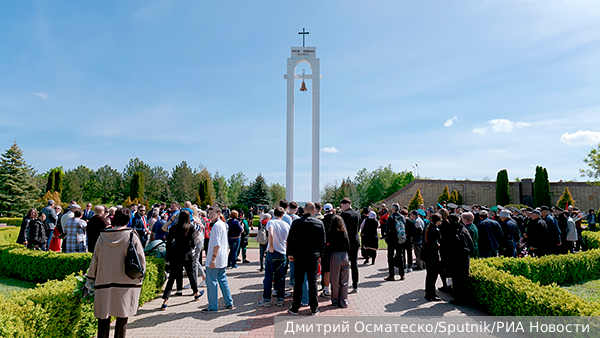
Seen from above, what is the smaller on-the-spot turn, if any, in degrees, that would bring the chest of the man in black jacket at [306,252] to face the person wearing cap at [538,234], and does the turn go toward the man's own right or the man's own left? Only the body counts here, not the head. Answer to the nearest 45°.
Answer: approximately 45° to the man's own right

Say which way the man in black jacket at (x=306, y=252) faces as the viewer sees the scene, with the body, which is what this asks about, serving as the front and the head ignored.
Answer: away from the camera

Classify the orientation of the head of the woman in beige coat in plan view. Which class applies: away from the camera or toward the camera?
away from the camera

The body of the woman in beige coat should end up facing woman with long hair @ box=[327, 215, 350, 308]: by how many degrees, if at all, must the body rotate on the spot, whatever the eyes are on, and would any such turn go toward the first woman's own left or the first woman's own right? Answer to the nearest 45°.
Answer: approximately 90° to the first woman's own right

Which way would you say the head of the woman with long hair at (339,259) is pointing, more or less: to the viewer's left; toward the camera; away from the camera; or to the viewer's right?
away from the camera

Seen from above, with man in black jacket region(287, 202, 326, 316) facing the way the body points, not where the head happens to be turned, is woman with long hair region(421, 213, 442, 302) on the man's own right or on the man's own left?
on the man's own right

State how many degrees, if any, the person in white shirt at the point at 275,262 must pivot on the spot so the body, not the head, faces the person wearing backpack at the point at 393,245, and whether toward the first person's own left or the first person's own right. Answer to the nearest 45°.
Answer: approximately 90° to the first person's own right

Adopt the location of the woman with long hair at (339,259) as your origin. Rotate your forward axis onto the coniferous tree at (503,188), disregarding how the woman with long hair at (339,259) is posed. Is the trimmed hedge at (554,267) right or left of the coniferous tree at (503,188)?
right

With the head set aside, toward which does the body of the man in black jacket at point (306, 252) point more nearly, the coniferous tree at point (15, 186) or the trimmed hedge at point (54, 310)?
the coniferous tree

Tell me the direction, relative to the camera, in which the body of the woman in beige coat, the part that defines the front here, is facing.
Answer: away from the camera

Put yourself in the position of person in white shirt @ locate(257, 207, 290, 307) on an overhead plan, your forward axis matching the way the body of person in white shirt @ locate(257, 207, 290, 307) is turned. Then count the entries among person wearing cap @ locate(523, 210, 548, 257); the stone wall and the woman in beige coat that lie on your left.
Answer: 1

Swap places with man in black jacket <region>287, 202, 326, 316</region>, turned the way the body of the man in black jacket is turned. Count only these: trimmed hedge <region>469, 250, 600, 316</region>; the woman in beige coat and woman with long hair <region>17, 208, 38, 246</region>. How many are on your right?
1
